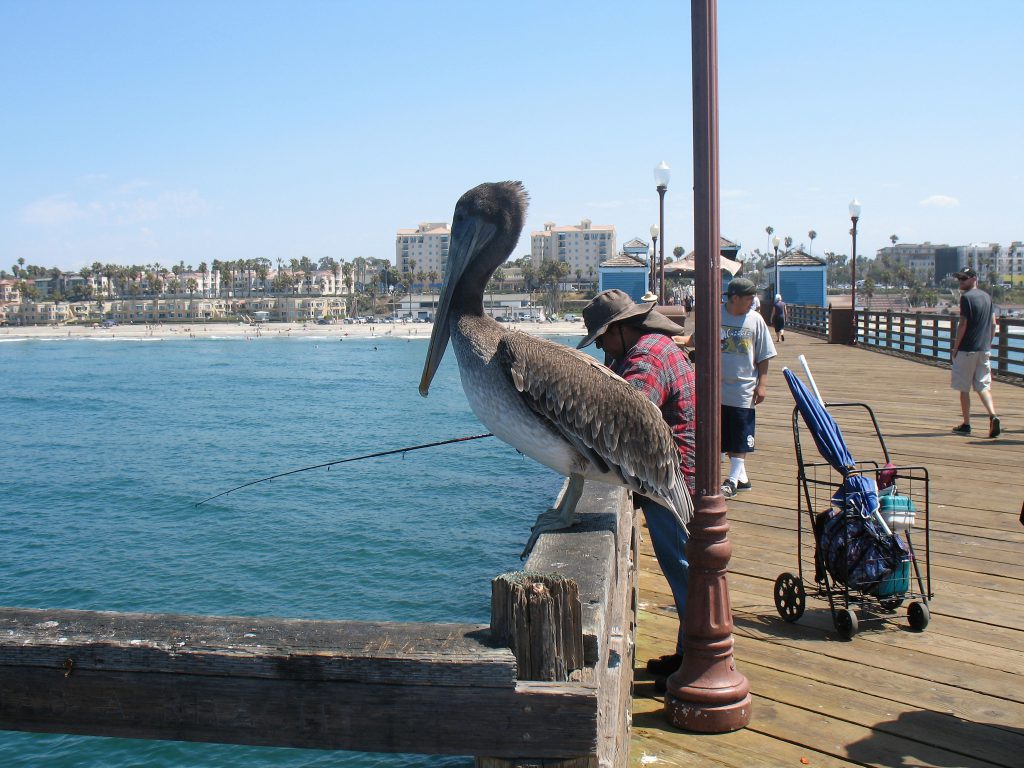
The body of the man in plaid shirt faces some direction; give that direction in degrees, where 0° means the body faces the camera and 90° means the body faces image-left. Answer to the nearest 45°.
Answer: approximately 90°

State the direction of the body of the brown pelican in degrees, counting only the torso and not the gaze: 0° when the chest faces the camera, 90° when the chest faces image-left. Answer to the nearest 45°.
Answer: approximately 90°

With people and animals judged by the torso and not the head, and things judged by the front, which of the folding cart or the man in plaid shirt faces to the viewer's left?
the man in plaid shirt

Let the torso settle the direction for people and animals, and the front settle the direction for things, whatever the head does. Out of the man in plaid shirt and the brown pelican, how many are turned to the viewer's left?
2

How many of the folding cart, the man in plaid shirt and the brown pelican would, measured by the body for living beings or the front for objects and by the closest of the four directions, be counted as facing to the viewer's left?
2
